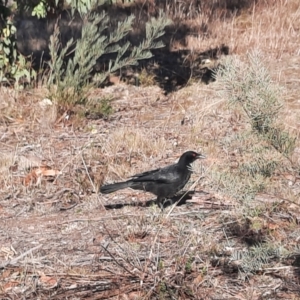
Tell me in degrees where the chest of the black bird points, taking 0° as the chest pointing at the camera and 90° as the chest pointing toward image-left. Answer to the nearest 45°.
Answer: approximately 270°
